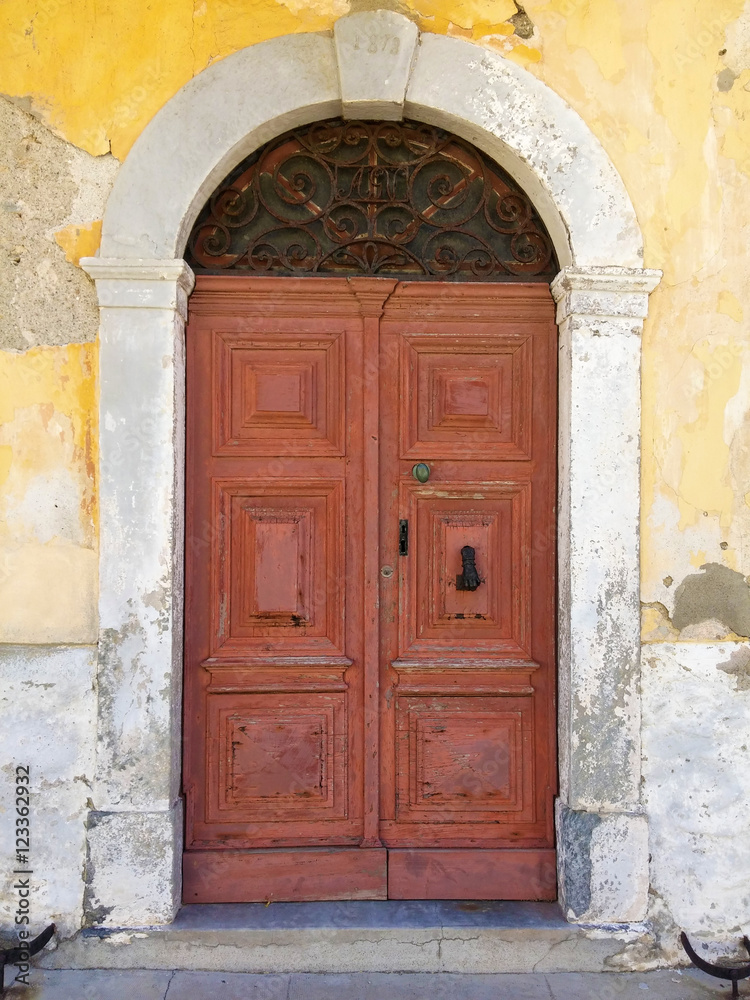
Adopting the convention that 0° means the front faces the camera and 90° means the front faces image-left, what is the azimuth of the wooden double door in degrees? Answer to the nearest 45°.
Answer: approximately 0°

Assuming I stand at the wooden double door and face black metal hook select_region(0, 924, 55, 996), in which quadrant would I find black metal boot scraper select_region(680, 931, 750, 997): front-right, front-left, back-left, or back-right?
back-left

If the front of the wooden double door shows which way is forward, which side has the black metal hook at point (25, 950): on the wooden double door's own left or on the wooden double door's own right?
on the wooden double door's own right
